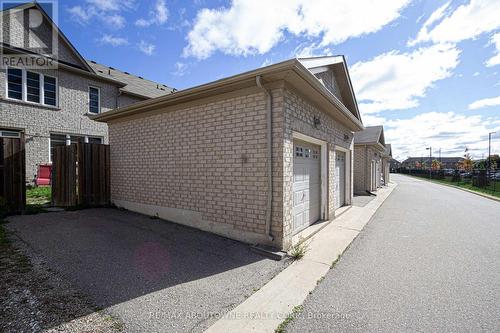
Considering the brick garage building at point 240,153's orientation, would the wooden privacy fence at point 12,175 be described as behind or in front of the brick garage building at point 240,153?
behind

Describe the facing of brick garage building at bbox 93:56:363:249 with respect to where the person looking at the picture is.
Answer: facing the viewer and to the right of the viewer

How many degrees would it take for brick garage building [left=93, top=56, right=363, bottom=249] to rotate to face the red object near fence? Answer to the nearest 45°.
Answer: approximately 180°

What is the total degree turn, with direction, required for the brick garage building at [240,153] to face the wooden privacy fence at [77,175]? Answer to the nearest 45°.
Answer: approximately 180°

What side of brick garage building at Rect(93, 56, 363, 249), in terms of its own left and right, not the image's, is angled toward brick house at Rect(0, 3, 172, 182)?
back
